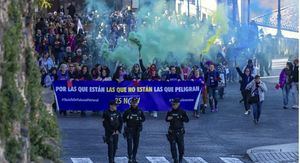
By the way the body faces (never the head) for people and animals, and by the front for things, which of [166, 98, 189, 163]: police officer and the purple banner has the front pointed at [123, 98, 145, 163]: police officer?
the purple banner

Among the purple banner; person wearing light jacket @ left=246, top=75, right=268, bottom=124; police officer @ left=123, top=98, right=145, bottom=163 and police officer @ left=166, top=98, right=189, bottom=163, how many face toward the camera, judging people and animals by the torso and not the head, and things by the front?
4

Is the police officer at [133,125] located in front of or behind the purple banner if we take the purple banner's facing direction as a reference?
in front

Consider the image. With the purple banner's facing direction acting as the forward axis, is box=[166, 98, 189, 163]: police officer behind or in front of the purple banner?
in front

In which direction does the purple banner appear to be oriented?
toward the camera

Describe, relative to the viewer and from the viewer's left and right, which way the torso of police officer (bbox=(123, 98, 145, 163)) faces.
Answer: facing the viewer

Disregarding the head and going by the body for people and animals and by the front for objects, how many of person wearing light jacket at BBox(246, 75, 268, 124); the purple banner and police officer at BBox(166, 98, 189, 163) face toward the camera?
3

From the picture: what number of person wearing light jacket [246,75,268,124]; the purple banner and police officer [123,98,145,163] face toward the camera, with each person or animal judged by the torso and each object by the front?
3

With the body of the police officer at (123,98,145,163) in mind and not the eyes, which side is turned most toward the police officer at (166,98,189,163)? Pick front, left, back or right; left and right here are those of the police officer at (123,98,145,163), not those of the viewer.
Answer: left

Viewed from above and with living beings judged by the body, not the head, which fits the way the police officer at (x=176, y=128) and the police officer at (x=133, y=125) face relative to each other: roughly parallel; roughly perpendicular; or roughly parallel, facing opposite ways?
roughly parallel

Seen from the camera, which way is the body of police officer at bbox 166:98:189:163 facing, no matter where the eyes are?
toward the camera

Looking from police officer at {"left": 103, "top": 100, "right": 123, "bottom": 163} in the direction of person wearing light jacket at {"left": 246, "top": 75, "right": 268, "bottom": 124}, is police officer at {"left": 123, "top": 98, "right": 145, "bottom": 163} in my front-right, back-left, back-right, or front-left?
front-right
